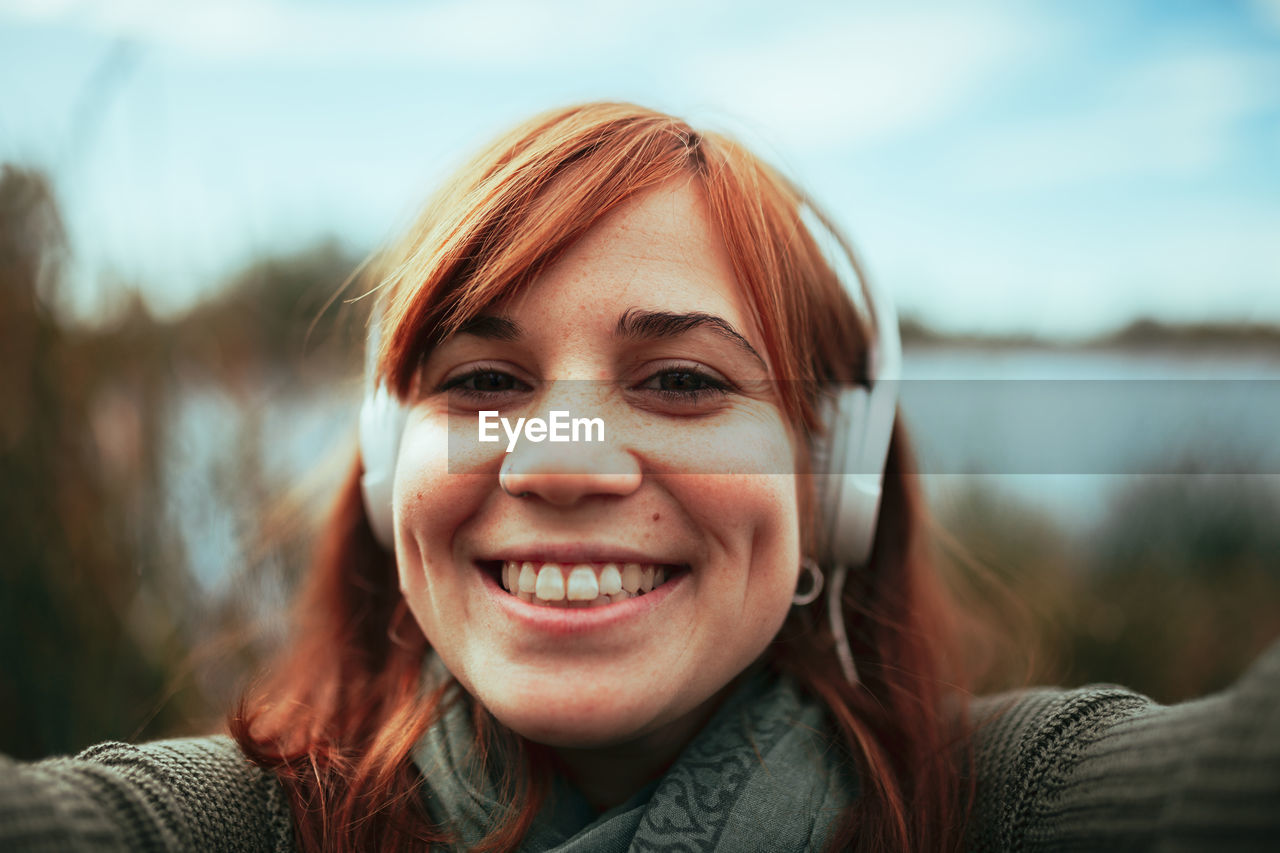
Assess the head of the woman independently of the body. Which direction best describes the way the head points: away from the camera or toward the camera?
toward the camera

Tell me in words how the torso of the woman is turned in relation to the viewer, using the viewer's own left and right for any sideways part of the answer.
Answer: facing the viewer
